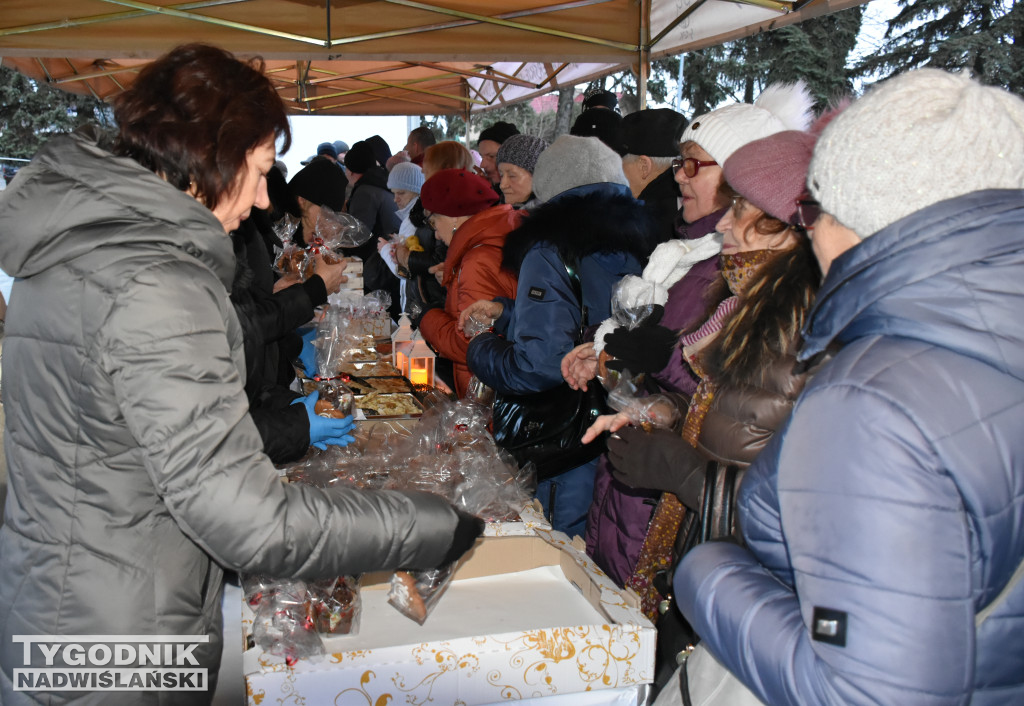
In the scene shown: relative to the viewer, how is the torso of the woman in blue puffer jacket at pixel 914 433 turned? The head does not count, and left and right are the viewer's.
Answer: facing away from the viewer and to the left of the viewer

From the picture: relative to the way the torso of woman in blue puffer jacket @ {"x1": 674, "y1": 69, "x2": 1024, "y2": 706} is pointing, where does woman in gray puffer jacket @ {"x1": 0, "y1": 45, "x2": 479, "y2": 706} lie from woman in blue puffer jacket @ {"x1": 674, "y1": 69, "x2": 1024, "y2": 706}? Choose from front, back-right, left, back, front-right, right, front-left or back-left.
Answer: front-left

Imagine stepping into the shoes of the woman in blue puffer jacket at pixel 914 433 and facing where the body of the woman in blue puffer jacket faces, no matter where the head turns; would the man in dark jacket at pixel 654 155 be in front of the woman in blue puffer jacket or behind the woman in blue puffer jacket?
in front

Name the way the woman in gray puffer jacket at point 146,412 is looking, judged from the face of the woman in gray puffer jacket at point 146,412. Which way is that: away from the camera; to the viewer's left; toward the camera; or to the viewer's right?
to the viewer's right

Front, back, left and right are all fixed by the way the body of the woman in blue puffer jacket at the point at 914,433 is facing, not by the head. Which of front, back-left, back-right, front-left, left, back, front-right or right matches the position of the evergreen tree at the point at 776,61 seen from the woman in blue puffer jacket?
front-right

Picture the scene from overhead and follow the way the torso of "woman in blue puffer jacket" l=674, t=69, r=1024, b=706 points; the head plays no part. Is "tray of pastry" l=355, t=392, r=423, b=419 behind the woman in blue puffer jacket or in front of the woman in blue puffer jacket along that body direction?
in front

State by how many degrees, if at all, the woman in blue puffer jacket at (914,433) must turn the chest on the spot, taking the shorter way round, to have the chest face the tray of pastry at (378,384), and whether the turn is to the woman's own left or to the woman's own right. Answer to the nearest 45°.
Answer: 0° — they already face it

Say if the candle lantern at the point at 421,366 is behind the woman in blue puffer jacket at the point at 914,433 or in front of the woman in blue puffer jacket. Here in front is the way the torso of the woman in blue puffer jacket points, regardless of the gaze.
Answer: in front

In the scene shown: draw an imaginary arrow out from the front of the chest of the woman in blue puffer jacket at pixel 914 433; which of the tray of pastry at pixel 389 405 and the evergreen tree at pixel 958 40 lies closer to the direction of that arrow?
the tray of pastry

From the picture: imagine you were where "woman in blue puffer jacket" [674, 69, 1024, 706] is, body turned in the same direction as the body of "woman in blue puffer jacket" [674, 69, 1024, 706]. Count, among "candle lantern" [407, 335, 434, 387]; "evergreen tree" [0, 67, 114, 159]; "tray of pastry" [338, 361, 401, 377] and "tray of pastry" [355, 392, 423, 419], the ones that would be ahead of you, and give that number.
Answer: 4
